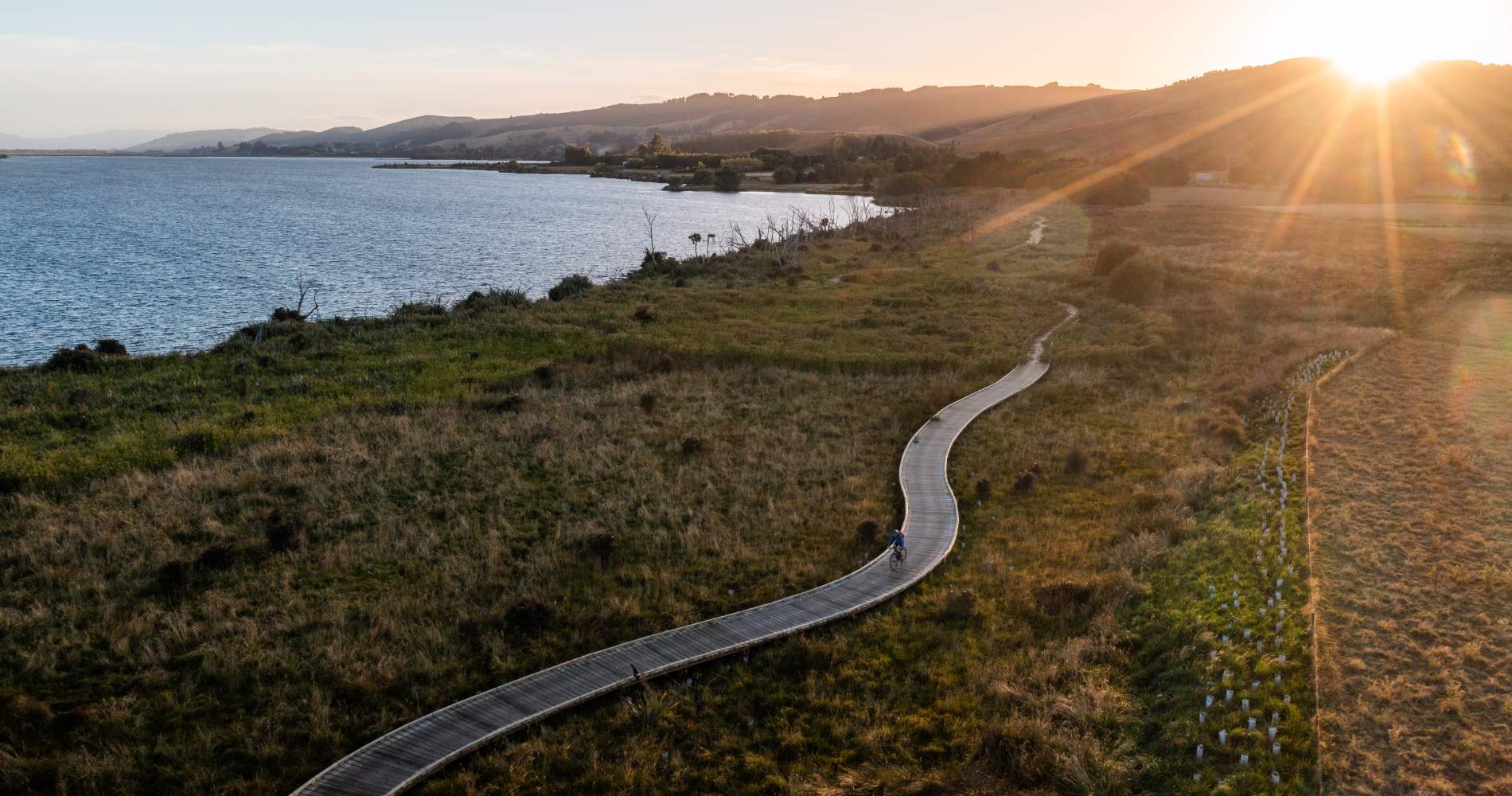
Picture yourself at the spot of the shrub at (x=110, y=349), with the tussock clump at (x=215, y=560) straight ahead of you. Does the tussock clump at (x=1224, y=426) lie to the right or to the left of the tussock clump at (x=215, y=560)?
left

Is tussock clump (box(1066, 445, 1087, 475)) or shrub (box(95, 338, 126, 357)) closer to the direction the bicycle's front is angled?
the shrub

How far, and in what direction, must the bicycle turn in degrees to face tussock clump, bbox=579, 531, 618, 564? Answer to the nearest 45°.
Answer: approximately 45° to its right

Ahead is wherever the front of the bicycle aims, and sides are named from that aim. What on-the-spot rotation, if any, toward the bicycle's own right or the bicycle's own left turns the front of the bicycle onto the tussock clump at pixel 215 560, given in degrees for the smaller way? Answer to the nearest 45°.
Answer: approximately 45° to the bicycle's own right

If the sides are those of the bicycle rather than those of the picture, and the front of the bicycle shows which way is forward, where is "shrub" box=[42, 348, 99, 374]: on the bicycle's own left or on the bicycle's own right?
on the bicycle's own right

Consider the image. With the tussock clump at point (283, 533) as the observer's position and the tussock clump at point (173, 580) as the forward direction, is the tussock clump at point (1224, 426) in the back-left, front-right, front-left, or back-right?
back-left

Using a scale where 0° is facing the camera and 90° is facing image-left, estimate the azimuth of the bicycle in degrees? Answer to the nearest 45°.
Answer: approximately 45°

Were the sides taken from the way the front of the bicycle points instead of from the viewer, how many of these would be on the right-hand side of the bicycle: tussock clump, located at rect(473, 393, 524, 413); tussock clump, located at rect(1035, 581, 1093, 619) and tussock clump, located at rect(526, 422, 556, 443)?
2

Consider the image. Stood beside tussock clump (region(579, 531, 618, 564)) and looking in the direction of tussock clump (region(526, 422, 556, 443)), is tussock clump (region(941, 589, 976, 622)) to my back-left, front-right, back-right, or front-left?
back-right

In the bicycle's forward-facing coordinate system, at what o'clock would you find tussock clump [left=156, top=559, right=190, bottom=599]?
The tussock clump is roughly at 1 o'clock from the bicycle.

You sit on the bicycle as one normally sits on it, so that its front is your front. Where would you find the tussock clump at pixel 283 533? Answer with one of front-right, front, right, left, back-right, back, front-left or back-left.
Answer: front-right

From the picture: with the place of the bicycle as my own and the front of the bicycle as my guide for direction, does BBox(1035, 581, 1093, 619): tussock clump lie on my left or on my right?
on my left
